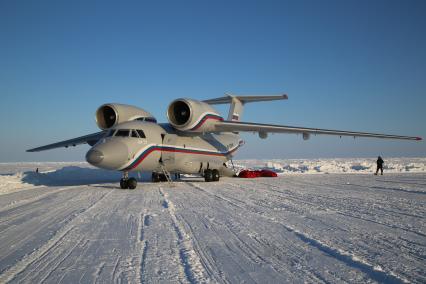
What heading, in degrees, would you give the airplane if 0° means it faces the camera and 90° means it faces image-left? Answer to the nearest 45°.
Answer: approximately 45°

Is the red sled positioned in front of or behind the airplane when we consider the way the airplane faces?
behind
